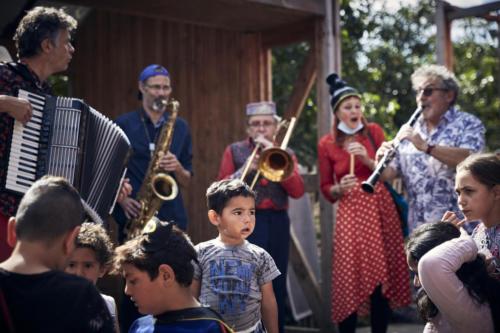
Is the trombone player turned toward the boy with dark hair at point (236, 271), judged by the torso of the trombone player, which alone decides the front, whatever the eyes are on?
yes

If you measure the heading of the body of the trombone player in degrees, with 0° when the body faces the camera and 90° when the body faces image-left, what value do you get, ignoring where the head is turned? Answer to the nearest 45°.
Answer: approximately 0°

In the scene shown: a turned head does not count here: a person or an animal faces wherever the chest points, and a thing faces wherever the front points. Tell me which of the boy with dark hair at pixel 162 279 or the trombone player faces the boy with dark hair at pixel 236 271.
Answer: the trombone player

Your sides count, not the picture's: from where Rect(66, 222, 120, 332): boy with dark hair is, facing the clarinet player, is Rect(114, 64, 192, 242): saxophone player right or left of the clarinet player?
left

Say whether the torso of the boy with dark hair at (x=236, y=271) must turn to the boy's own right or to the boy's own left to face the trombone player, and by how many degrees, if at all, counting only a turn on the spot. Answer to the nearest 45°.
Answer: approximately 180°

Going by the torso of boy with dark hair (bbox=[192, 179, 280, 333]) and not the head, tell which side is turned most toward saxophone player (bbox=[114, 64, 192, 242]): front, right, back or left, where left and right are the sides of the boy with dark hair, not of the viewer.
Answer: back

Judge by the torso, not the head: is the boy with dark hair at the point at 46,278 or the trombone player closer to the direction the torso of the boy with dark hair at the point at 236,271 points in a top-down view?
the boy with dark hair
